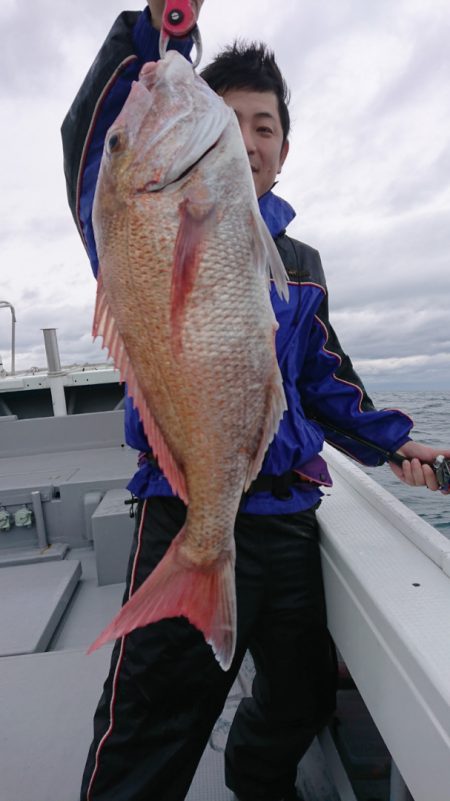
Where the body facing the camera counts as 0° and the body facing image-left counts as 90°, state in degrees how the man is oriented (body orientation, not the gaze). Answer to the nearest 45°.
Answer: approximately 0°
